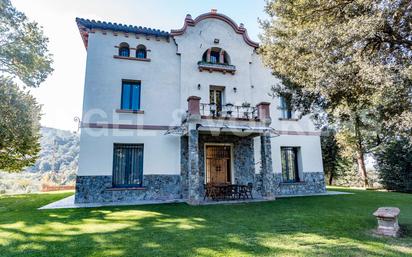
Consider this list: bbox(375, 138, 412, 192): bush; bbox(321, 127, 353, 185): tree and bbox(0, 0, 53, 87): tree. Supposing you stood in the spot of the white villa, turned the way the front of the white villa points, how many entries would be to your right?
1

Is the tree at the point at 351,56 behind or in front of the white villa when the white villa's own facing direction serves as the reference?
in front

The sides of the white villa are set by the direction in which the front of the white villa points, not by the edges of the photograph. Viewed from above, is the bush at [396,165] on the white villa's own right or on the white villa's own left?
on the white villa's own left

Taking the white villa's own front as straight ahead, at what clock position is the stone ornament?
The stone ornament is roughly at 11 o'clock from the white villa.

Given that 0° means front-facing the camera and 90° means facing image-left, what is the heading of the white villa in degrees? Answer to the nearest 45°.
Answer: approximately 0°

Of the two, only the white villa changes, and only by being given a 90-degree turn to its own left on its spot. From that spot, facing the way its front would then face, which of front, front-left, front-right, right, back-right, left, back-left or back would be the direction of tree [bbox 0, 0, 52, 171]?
back

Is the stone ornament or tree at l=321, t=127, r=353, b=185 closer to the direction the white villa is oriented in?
the stone ornament

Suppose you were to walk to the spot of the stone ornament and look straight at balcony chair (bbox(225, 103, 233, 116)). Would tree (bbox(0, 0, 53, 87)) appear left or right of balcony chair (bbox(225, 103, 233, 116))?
left

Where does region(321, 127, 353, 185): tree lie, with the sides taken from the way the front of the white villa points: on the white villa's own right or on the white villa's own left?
on the white villa's own left

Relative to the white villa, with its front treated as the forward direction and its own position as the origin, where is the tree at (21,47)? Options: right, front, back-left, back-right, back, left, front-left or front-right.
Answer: right
